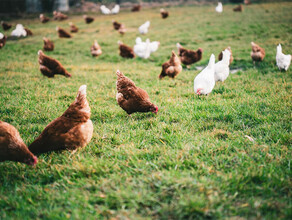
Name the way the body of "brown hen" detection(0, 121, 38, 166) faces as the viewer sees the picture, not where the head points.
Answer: to the viewer's right

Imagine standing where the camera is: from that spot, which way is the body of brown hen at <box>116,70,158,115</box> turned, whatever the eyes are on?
to the viewer's right

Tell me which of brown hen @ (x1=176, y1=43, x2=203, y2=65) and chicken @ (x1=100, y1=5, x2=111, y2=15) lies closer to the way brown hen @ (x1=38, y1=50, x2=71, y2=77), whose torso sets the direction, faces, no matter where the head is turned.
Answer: the brown hen

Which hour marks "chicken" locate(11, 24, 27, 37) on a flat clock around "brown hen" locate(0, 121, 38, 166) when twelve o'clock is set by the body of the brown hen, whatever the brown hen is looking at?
The chicken is roughly at 9 o'clock from the brown hen.

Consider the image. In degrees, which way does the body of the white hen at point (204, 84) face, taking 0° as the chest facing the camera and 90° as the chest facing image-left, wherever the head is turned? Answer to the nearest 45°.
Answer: approximately 45°

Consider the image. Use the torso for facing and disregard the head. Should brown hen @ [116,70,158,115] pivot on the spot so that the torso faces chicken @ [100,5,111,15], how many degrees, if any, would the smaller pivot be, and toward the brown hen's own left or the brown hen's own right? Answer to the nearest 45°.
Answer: approximately 90° to the brown hen's own left
